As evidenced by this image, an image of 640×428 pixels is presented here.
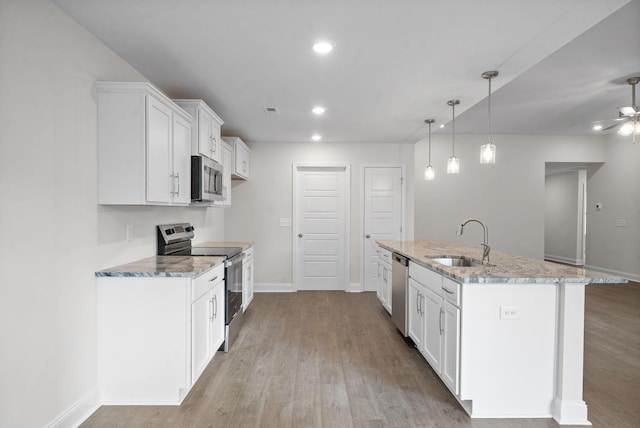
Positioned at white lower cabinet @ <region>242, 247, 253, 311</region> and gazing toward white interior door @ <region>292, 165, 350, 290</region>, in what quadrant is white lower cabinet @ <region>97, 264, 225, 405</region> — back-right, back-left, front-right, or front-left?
back-right

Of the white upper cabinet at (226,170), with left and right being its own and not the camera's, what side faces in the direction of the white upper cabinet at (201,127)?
right

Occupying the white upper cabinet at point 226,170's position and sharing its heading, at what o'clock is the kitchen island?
The kitchen island is roughly at 12 o'clock from the white upper cabinet.

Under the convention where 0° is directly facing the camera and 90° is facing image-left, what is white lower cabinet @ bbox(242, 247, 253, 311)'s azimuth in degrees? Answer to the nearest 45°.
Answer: approximately 270°

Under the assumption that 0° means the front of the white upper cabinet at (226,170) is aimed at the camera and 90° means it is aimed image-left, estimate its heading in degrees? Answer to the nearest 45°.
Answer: approximately 270°

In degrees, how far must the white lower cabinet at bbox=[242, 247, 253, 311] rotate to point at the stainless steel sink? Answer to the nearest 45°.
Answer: approximately 45° to its right

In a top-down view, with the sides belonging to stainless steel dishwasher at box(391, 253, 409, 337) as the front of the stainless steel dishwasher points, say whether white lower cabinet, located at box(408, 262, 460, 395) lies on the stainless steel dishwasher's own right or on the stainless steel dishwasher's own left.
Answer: on the stainless steel dishwasher's own left

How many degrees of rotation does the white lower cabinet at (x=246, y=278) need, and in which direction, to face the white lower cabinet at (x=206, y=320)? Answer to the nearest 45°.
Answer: approximately 90° to its right

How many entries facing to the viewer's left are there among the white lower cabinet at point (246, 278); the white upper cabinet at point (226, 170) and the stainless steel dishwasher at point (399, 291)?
1

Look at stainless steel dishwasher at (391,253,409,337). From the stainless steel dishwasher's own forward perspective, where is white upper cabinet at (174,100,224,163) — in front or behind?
in front

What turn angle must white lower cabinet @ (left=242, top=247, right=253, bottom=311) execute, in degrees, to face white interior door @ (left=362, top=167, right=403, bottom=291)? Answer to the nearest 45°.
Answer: approximately 45° to its left

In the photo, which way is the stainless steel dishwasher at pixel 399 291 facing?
to the viewer's left

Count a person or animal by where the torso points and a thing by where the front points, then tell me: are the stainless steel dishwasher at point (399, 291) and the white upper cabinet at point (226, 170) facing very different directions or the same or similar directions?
very different directions

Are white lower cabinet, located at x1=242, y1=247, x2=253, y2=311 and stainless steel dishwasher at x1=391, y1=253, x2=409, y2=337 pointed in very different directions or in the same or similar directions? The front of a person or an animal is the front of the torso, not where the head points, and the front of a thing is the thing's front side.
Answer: very different directions
